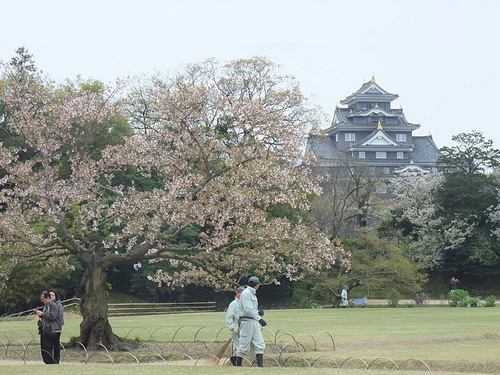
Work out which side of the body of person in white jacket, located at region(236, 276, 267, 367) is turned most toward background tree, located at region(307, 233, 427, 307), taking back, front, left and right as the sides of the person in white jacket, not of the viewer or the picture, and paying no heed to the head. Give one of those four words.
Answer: left

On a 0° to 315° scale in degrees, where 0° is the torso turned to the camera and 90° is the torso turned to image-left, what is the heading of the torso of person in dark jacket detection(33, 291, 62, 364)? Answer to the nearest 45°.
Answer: approximately 90°

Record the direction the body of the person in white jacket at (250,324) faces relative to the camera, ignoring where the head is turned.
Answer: to the viewer's right

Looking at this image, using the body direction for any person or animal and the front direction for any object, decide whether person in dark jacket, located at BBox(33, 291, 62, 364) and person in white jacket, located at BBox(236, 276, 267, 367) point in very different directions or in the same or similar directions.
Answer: very different directions

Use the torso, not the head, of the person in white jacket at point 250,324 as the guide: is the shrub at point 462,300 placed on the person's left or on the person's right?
on the person's left

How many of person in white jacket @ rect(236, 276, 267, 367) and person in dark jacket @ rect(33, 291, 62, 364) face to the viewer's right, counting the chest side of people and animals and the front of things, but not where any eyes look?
1

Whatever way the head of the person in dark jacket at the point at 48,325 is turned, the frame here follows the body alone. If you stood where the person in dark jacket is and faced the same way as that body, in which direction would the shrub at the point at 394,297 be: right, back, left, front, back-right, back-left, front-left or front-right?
back-right

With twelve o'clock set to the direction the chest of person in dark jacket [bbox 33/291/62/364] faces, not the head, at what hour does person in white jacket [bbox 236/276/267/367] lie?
The person in white jacket is roughly at 7 o'clock from the person in dark jacket.
